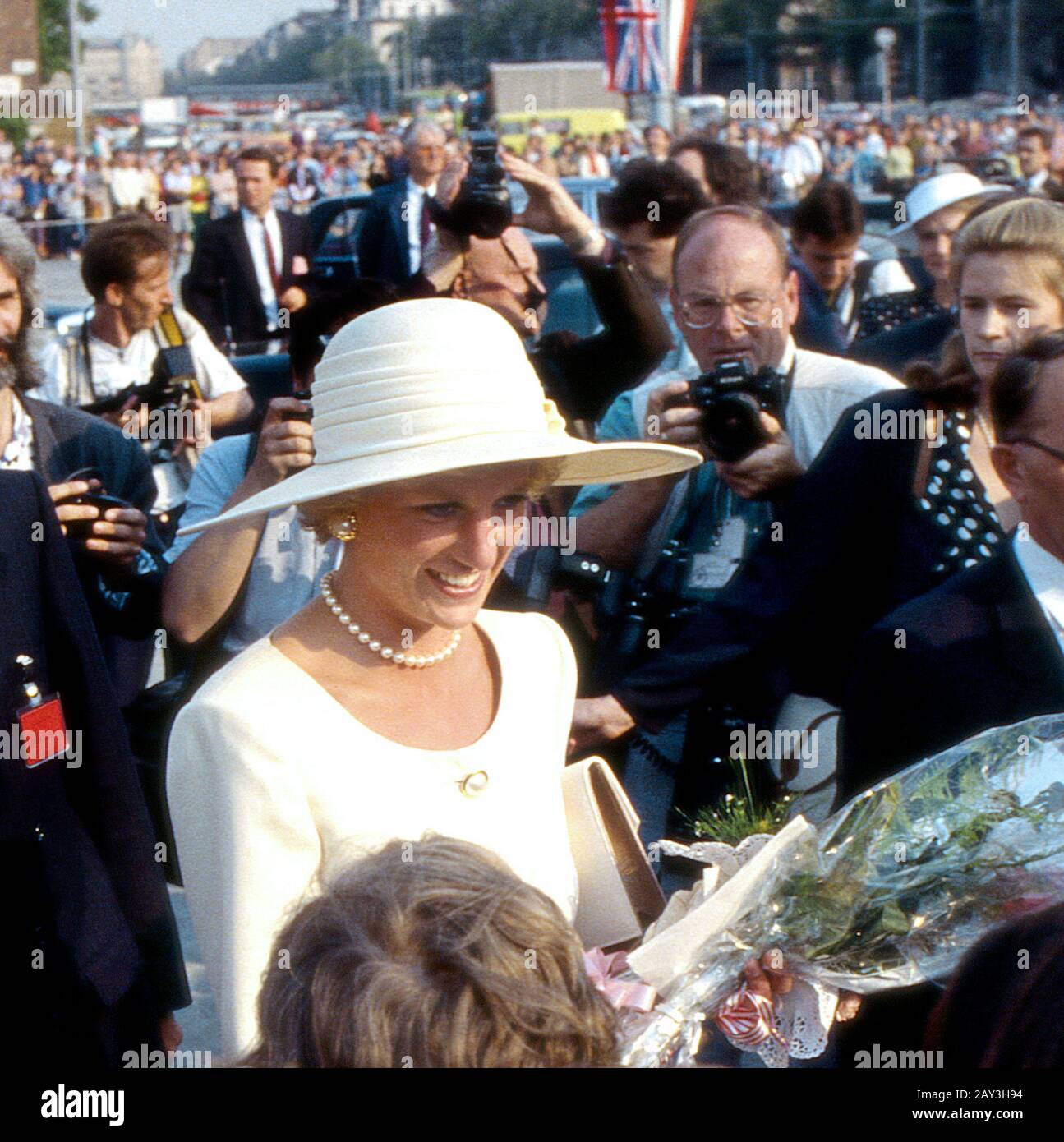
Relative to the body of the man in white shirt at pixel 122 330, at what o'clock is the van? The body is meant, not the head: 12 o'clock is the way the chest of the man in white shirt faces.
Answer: The van is roughly at 8 o'clock from the man in white shirt.

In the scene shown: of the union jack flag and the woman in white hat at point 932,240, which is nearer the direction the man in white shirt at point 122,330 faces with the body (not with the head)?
the woman in white hat

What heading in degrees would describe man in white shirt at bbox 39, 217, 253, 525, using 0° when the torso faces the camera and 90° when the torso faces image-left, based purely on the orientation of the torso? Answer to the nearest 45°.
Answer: approximately 315°

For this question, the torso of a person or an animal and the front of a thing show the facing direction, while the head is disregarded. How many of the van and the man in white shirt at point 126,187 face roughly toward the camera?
1

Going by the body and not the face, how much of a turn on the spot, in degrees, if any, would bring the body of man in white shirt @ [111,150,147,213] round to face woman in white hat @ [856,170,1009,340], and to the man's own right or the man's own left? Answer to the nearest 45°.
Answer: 0° — they already face them
